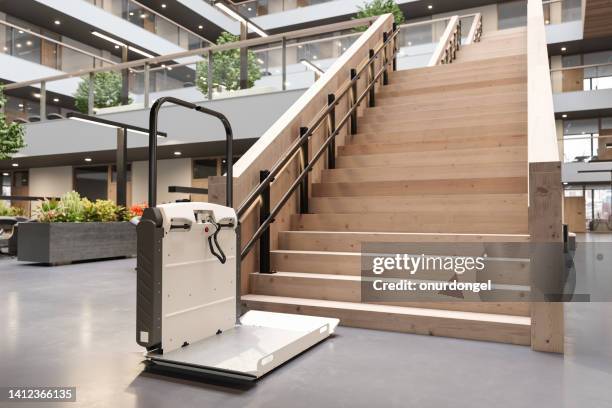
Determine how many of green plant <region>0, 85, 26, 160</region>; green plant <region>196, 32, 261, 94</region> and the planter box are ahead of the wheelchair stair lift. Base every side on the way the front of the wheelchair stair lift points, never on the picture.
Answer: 0

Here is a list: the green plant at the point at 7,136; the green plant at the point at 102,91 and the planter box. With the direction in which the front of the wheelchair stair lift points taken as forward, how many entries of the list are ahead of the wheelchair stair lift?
0

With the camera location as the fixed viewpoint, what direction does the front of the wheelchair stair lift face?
facing the viewer and to the right of the viewer

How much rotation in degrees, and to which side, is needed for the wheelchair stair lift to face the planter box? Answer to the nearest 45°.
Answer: approximately 180°

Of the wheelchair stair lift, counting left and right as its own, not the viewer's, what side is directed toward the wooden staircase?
left

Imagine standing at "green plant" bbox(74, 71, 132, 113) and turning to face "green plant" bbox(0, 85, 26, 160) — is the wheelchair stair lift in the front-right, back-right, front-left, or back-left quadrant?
front-left

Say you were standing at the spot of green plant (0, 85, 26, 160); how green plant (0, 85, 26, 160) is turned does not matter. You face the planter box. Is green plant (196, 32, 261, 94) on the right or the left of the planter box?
left

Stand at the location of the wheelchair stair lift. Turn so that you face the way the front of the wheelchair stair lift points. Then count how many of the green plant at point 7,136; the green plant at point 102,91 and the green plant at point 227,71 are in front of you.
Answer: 0

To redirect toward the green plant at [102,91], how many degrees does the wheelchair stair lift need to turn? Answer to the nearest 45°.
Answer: approximately 135° to its left

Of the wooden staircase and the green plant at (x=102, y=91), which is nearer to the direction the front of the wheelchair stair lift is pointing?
the wooden staircase

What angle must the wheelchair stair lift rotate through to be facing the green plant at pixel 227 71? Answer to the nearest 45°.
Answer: approximately 135° to its left

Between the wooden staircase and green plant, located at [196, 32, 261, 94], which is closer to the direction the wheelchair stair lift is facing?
the wooden staircase
